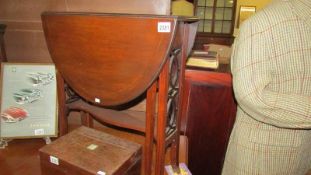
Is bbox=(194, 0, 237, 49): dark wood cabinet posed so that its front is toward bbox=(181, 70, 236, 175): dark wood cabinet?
yes

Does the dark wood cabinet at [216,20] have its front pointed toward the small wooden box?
yes

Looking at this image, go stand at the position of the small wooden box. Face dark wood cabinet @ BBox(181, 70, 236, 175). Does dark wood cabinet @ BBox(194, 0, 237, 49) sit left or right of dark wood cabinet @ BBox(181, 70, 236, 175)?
left

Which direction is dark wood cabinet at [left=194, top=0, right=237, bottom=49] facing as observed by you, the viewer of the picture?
facing the viewer

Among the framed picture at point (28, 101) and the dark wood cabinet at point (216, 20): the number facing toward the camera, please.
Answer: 2

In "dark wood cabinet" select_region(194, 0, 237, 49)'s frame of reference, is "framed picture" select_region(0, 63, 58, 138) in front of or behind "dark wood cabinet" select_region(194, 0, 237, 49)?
in front

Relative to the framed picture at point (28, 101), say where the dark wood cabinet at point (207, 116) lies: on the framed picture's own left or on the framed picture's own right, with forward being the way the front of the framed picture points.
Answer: on the framed picture's own left

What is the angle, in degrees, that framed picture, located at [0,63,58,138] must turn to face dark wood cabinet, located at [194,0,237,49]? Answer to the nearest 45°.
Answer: approximately 135° to its left

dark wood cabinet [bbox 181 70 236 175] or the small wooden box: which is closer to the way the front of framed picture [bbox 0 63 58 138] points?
the small wooden box

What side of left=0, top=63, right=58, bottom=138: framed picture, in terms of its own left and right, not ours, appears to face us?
front

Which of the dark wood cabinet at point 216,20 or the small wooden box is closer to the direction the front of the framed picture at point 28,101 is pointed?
the small wooden box
